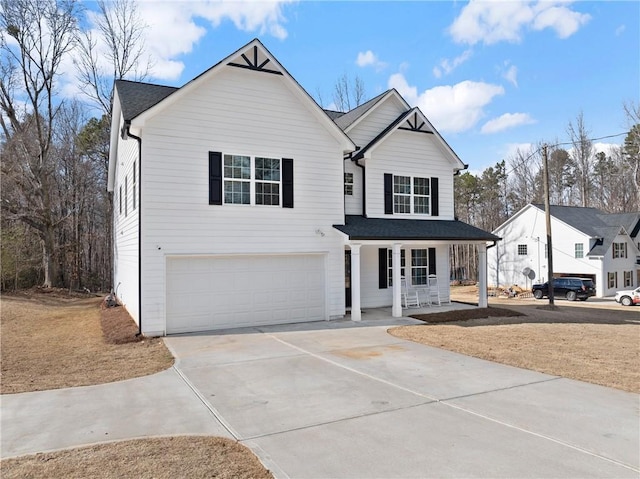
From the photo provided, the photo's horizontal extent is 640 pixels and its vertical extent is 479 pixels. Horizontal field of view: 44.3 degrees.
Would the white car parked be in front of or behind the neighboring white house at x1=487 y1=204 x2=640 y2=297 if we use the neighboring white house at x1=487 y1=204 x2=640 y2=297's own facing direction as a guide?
in front

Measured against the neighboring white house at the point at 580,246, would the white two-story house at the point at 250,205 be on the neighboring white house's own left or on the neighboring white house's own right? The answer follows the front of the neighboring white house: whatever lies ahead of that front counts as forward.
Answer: on the neighboring white house's own right

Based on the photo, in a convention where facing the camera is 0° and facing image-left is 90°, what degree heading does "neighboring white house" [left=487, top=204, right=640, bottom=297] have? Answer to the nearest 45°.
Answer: approximately 315°

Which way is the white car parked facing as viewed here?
to the viewer's left

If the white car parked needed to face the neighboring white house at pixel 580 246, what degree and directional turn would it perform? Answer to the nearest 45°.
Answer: approximately 90° to its right
